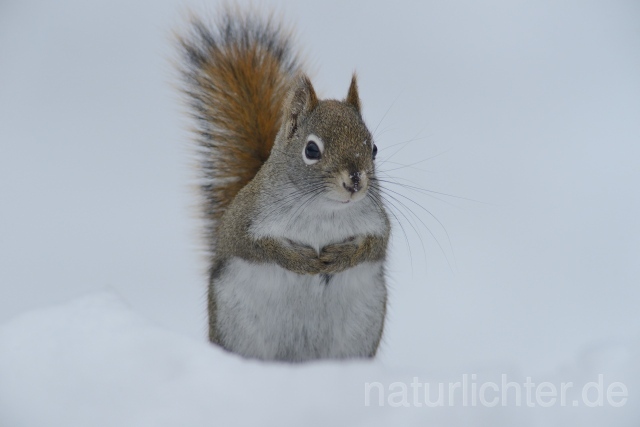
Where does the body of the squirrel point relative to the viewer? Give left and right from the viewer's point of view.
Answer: facing the viewer and to the right of the viewer
